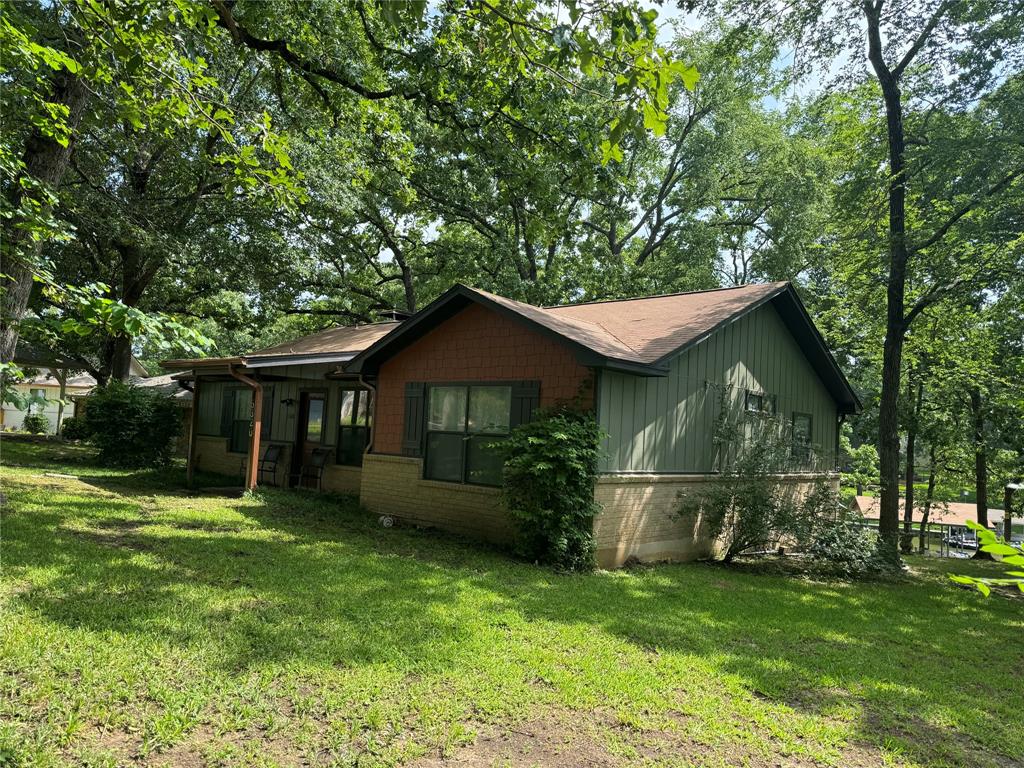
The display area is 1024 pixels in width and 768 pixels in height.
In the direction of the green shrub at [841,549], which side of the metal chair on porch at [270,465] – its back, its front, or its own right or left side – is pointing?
left

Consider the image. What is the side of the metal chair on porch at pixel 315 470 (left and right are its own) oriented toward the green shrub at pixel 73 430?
right

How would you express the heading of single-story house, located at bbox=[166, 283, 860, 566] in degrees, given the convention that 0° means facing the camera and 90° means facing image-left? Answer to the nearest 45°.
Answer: approximately 45°

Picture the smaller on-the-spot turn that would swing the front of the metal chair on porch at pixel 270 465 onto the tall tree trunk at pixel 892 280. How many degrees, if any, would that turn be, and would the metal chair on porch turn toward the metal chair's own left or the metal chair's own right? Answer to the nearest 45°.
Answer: approximately 90° to the metal chair's own left

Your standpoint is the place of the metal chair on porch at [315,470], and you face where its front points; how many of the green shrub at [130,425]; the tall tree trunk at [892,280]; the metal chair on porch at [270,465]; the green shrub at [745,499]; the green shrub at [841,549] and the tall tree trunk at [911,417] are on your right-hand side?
2

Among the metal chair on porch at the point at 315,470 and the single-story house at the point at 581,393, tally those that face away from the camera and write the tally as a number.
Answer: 0

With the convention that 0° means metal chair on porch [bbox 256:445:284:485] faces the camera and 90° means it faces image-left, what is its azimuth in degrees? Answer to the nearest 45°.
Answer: approximately 45°

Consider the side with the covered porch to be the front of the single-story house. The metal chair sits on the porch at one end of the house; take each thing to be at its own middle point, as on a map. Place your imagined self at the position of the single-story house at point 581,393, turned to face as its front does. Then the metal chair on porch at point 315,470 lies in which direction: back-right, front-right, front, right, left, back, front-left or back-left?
right

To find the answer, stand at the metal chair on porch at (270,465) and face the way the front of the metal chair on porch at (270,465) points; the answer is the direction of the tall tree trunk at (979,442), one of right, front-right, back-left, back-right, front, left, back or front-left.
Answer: back-left

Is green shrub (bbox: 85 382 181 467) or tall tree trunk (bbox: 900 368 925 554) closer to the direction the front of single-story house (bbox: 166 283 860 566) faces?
the green shrub

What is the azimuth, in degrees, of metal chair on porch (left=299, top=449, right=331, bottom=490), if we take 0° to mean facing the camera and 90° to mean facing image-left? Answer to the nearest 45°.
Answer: approximately 45°

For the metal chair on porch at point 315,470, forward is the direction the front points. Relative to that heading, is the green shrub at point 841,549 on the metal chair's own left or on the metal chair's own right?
on the metal chair's own left

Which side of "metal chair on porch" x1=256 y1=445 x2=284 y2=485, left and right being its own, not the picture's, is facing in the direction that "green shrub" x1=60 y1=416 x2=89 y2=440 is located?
right

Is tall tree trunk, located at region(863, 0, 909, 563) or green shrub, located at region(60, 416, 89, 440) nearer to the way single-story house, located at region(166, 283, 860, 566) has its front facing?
the green shrub
